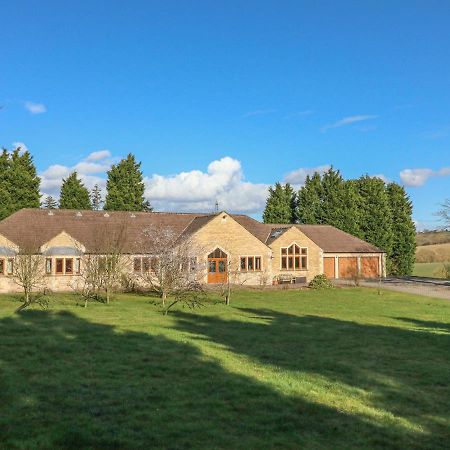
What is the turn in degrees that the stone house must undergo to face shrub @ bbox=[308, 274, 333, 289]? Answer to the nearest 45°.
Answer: approximately 90° to its left

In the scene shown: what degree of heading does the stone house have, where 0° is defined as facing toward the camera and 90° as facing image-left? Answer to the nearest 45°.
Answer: approximately 0°
